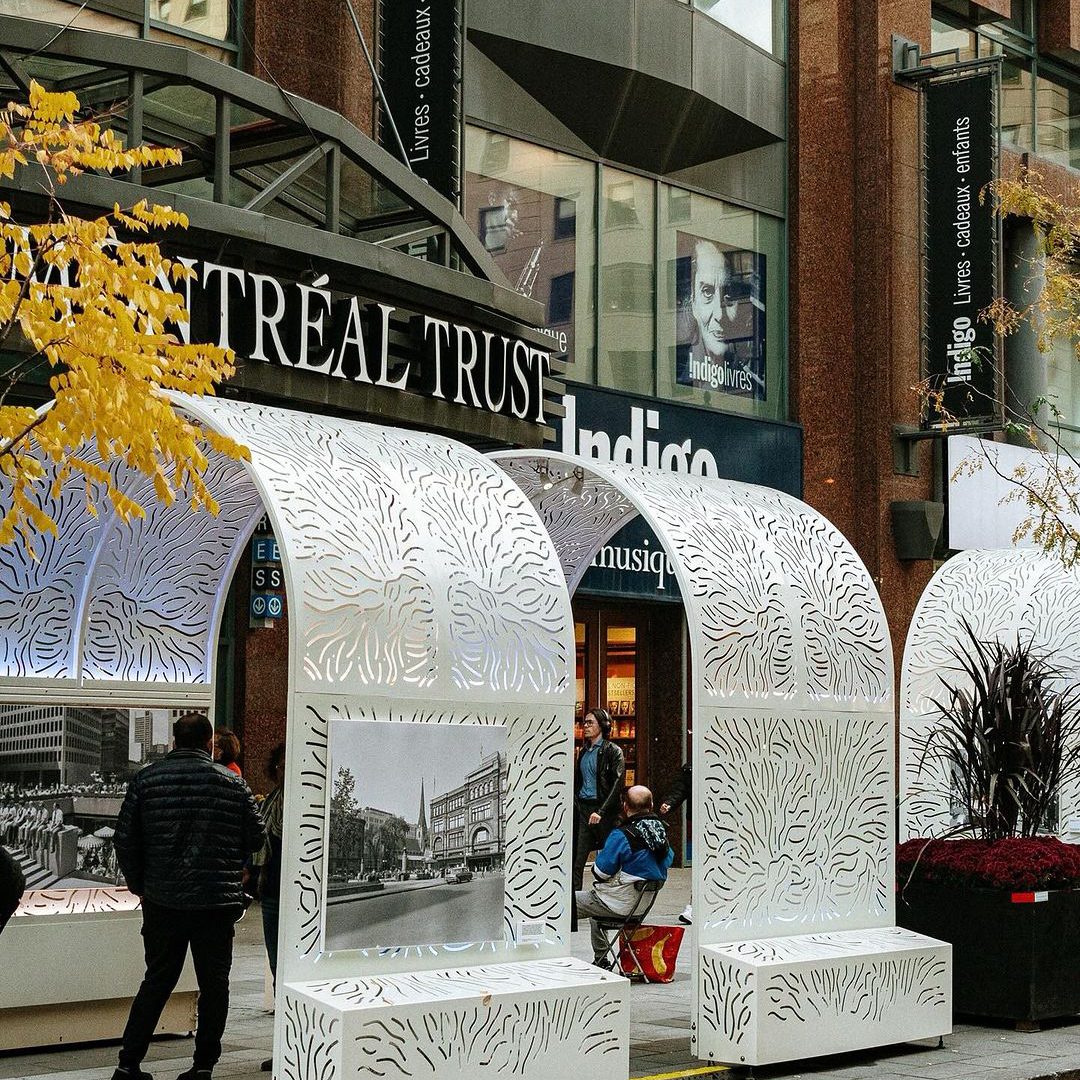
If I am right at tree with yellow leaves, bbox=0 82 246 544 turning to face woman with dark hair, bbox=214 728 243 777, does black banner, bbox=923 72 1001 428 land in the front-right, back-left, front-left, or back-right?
front-right

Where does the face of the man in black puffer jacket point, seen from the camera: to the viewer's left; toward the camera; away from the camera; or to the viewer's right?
away from the camera

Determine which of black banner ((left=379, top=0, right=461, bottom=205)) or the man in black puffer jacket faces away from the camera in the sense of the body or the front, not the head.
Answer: the man in black puffer jacket

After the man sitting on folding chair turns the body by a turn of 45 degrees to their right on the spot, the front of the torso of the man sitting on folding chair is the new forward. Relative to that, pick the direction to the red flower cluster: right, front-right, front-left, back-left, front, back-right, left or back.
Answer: right

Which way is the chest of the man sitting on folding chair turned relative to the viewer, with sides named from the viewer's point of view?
facing away from the viewer and to the left of the viewer

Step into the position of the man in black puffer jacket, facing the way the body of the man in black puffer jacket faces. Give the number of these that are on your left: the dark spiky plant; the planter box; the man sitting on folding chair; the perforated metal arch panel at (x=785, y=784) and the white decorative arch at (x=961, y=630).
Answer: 0

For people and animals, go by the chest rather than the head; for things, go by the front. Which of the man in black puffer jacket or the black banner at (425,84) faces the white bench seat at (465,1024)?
the black banner

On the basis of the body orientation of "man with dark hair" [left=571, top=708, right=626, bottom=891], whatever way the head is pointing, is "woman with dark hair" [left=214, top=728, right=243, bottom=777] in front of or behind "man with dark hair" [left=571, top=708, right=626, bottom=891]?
in front

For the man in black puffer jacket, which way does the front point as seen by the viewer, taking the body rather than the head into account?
away from the camera

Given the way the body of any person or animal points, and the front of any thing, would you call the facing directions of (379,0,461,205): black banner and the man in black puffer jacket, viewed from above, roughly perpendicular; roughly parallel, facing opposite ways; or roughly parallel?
roughly parallel, facing opposite ways

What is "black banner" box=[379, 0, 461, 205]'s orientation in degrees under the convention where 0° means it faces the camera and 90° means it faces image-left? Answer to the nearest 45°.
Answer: approximately 0°

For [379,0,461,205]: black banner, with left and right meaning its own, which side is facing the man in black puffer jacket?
front

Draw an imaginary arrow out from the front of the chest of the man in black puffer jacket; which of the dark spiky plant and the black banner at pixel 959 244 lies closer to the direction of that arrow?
the black banner

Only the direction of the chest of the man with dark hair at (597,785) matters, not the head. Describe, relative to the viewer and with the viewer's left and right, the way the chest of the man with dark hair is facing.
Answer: facing the viewer and to the left of the viewer

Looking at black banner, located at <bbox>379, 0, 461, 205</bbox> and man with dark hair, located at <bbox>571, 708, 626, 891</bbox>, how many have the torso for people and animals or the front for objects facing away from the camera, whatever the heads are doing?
0

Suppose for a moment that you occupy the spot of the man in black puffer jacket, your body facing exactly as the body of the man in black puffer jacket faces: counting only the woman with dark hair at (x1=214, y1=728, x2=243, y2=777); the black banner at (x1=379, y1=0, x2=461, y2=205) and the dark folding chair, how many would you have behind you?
0

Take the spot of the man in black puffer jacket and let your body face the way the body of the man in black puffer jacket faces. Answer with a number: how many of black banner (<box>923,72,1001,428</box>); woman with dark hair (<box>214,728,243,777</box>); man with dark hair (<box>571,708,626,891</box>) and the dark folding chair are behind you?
0

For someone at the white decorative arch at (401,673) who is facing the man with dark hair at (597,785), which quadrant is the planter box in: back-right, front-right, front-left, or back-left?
front-right

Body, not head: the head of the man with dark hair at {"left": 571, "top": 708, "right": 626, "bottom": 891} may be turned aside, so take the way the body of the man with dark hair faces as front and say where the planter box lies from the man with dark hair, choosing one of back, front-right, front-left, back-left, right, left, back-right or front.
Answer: left

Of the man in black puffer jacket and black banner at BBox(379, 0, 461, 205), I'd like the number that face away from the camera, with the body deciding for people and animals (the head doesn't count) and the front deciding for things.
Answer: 1
